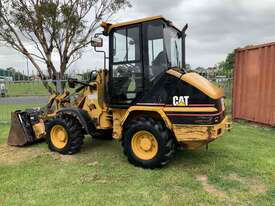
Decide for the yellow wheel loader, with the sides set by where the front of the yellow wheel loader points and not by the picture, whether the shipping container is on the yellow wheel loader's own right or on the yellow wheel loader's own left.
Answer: on the yellow wheel loader's own right

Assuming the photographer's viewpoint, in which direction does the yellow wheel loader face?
facing away from the viewer and to the left of the viewer

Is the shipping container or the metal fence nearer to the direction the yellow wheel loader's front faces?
the metal fence
